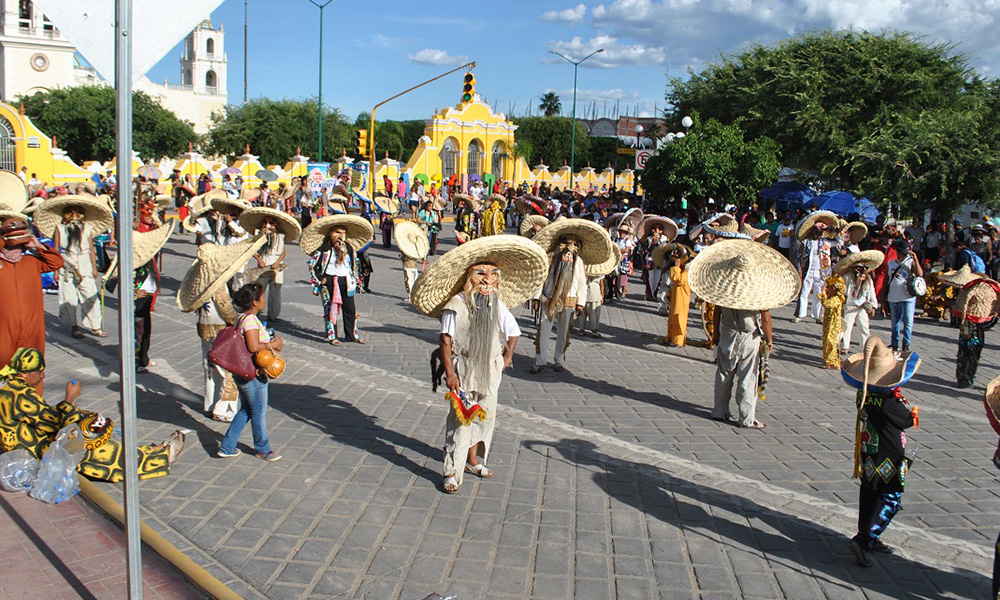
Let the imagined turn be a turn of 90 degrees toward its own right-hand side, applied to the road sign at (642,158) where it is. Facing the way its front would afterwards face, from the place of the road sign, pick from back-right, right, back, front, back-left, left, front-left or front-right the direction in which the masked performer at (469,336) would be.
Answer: left

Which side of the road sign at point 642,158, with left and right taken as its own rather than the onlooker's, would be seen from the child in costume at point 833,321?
front

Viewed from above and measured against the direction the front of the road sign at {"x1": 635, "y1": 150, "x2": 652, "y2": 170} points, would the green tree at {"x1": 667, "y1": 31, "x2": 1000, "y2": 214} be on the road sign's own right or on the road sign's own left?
on the road sign's own left

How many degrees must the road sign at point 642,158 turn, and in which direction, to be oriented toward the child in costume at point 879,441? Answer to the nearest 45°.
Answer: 0° — it already faces them

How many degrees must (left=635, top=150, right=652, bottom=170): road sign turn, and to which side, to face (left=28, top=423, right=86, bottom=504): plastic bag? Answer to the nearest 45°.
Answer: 0° — it already faces it

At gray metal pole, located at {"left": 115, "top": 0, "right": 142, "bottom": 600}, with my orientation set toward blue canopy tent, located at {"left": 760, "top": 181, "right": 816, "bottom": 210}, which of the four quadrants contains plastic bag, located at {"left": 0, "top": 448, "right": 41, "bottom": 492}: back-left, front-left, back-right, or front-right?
front-left

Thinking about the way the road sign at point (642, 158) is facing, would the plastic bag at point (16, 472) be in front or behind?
in front

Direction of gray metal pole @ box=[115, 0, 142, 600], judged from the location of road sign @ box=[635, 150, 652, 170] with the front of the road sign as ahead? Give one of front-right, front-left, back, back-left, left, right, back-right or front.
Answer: front

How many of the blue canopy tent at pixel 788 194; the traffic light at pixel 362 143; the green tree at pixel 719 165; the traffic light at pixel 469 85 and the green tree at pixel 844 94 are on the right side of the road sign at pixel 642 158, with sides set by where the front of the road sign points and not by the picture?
2

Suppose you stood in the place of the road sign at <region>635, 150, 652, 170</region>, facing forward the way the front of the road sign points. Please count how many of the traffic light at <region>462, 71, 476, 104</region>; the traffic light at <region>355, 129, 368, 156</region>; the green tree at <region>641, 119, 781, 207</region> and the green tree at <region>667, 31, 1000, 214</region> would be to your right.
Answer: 2

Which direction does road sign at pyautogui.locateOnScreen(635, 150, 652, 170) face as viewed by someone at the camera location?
facing the viewer

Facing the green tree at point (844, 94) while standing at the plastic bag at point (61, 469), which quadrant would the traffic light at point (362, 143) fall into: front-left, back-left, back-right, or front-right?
front-left

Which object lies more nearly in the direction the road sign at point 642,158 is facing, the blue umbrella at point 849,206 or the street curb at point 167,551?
the street curb

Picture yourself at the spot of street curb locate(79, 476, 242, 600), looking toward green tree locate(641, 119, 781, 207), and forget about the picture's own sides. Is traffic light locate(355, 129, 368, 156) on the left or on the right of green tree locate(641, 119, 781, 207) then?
left

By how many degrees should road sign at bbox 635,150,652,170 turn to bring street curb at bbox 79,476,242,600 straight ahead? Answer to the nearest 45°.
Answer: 0° — it already faces it
